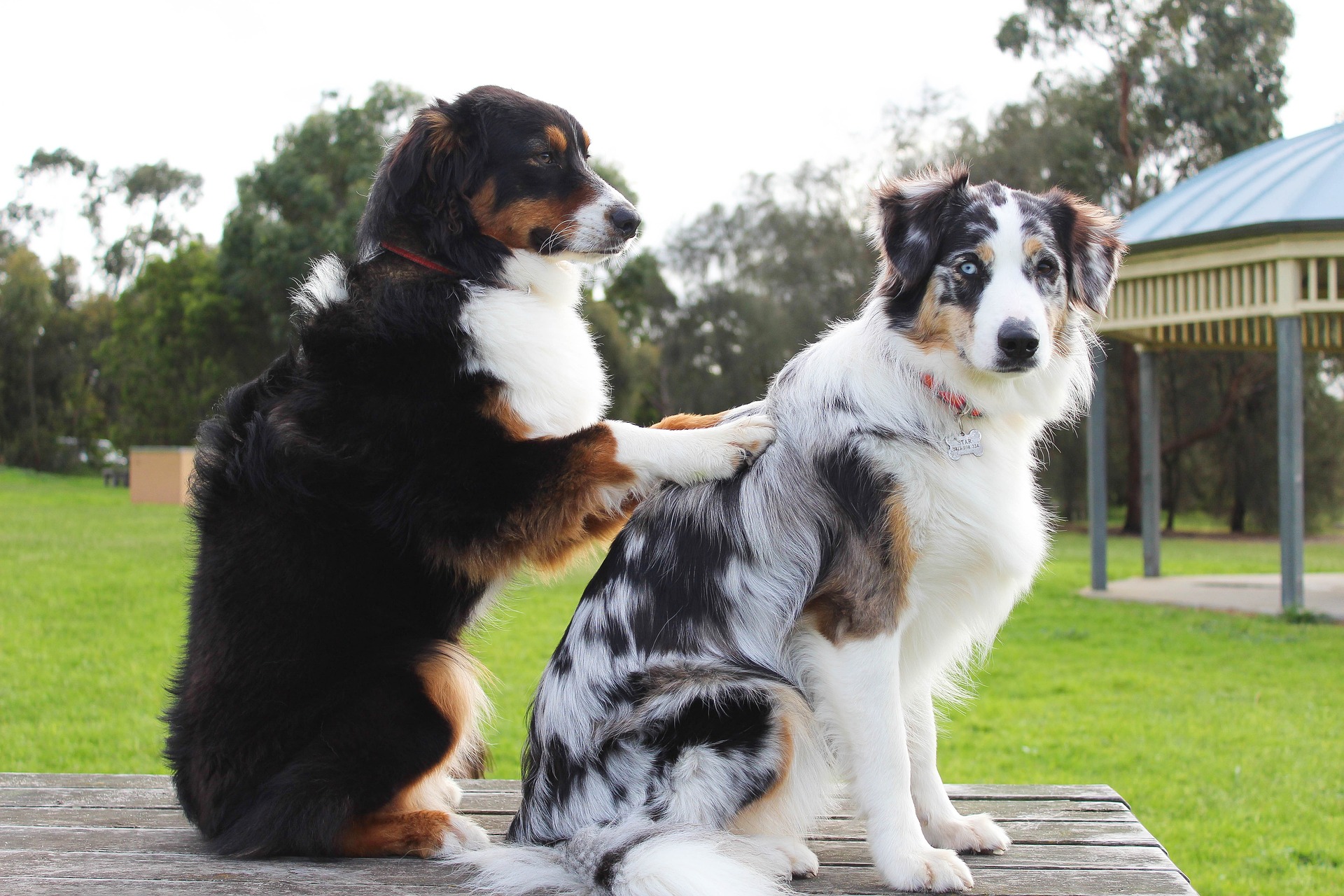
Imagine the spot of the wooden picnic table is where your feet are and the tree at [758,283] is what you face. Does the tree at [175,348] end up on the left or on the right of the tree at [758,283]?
left

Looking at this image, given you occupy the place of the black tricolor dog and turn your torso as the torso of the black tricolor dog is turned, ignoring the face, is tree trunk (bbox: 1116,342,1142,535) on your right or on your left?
on your left

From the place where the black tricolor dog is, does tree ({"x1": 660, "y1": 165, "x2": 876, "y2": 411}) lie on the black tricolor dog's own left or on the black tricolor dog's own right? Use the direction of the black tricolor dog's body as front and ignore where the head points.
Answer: on the black tricolor dog's own left

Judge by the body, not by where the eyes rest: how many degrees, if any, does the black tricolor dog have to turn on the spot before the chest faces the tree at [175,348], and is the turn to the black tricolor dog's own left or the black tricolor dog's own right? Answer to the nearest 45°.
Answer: approximately 90° to the black tricolor dog's own left

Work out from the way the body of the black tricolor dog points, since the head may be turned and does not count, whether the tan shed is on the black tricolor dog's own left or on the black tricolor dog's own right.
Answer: on the black tricolor dog's own left

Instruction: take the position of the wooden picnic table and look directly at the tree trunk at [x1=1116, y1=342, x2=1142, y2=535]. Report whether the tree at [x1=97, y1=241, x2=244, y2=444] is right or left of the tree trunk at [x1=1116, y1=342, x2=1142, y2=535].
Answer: left

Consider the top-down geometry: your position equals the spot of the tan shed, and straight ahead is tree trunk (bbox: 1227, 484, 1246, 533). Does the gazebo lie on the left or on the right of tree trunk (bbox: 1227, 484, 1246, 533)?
right

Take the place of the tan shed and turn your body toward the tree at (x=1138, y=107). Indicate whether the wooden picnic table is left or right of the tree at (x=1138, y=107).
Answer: right

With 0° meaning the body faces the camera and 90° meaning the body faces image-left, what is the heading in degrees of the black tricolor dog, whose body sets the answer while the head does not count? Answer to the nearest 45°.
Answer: approximately 270°
